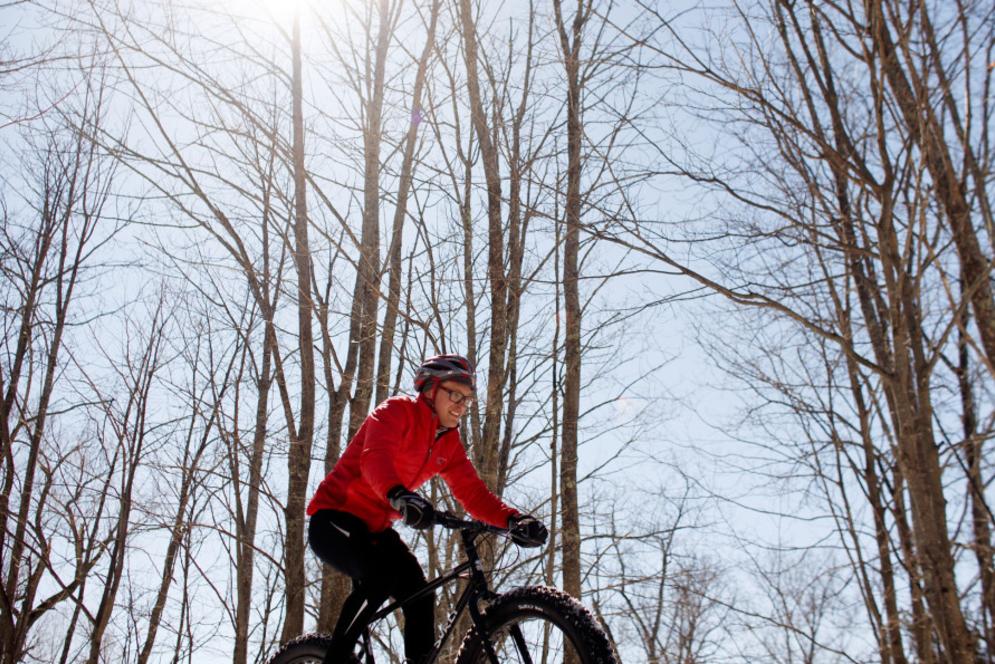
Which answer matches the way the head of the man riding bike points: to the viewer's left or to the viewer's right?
to the viewer's right

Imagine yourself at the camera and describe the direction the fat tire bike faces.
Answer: facing the viewer and to the right of the viewer
